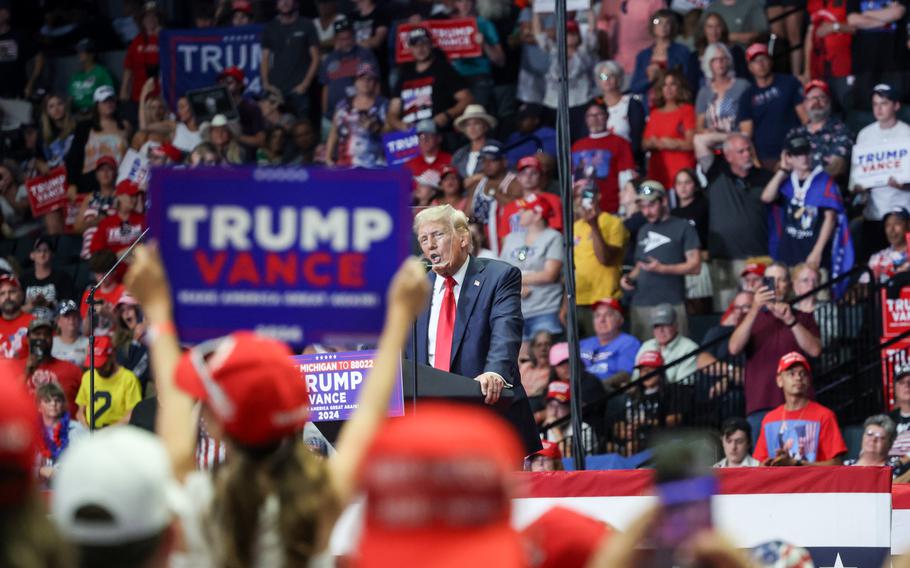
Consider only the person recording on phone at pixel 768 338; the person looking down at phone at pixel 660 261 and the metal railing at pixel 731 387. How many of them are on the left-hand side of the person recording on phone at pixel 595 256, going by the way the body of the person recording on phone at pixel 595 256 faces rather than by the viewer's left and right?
3

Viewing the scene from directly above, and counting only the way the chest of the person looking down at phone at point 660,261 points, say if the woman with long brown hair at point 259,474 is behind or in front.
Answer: in front

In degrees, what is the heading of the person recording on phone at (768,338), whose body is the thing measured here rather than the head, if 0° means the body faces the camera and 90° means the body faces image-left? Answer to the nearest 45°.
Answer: approximately 0°

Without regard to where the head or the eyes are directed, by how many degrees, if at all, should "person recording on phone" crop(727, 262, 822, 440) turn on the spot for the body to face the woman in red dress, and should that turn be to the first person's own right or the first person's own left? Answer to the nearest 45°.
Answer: approximately 180°

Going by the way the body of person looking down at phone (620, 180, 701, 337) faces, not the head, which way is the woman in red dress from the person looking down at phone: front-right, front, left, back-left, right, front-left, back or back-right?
back-right

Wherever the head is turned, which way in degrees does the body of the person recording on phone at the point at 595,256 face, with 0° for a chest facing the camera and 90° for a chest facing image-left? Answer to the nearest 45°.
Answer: approximately 45°

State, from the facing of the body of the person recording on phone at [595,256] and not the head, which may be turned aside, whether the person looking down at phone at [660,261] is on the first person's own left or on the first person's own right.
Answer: on the first person's own left

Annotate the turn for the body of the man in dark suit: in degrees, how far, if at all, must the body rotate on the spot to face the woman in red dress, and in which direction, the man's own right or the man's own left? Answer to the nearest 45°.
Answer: approximately 135° to the man's own right
